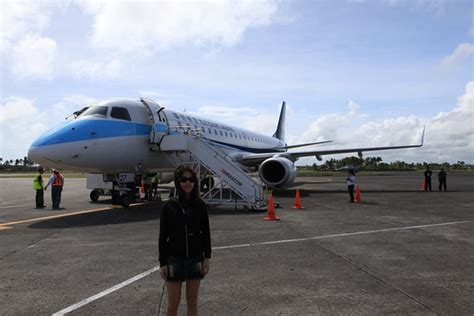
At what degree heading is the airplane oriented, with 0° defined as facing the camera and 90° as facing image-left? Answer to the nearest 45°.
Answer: approximately 45°

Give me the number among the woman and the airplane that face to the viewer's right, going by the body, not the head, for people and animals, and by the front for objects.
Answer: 0

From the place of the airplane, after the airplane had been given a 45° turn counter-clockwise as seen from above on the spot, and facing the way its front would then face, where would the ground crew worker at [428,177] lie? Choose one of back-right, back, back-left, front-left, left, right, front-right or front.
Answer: back-left

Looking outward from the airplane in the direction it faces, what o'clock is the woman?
The woman is roughly at 10 o'clock from the airplane.

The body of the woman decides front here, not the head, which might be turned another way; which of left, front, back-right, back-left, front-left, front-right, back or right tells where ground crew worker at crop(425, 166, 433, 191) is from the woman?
back-left

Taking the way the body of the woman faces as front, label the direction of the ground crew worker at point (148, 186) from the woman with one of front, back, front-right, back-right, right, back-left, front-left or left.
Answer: back

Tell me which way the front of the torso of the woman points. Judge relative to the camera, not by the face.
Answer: toward the camera

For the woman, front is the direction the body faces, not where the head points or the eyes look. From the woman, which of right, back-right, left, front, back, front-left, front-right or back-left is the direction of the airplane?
back

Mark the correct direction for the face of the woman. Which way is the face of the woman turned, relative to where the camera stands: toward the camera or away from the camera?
toward the camera
